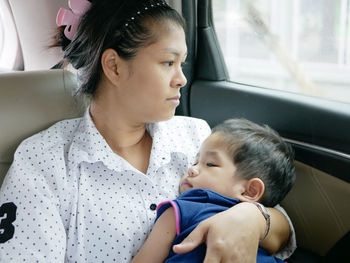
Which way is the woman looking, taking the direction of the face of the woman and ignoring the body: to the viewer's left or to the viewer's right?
to the viewer's right

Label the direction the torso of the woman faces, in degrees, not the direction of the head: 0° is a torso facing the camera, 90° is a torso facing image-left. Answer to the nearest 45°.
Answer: approximately 315°
